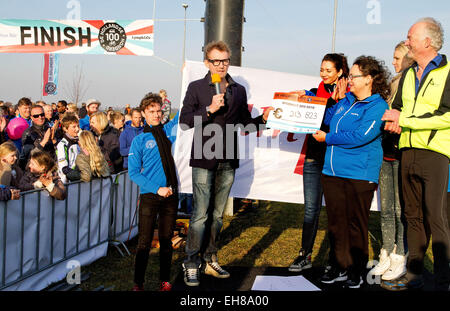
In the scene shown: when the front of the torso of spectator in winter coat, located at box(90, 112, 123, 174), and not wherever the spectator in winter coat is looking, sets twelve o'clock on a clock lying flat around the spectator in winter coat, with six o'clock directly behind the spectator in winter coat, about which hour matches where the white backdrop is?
The white backdrop is roughly at 8 o'clock from the spectator in winter coat.

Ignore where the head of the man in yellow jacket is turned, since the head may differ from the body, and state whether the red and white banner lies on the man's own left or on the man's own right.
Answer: on the man's own right

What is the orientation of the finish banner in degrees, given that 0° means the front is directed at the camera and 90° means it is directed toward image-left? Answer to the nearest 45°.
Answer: approximately 0°

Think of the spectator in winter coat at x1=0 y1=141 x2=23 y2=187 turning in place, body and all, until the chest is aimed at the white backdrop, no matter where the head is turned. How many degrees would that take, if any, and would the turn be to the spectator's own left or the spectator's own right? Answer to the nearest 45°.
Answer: approximately 45° to the spectator's own left

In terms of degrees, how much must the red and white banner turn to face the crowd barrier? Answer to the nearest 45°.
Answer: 0° — it already faces it
